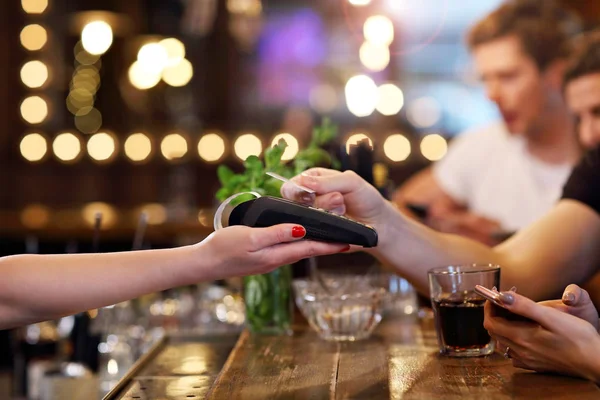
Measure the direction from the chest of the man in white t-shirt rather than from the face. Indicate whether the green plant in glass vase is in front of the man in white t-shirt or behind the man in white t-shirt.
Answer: in front

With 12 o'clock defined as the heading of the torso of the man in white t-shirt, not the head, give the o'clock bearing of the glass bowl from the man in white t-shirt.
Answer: The glass bowl is roughly at 11 o'clock from the man in white t-shirt.

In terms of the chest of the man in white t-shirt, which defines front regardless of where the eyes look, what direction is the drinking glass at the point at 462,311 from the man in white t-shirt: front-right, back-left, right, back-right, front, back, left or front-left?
front-left

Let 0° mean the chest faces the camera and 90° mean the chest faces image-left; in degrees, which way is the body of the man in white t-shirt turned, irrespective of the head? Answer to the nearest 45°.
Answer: approximately 45°
